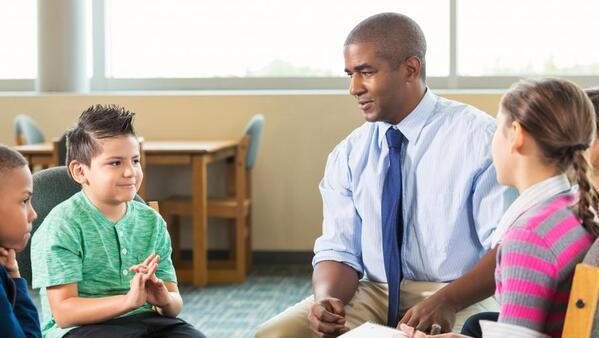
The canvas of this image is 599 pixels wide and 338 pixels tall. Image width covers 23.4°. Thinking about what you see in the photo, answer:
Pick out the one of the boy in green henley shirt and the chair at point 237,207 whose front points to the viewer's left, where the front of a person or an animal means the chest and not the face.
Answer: the chair

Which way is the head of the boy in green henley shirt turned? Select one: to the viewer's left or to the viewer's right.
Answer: to the viewer's right

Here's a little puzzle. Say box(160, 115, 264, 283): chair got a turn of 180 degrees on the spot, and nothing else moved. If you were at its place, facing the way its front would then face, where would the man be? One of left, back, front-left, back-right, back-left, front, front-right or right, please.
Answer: right

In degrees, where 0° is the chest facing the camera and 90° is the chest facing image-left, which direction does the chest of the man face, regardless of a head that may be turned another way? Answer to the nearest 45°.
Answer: approximately 45°

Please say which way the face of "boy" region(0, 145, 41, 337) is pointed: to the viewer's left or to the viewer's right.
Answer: to the viewer's right

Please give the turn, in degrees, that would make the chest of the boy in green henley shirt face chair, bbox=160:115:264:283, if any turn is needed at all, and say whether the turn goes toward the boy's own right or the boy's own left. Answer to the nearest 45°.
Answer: approximately 135° to the boy's own left

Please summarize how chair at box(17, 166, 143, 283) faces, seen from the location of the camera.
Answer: facing the viewer and to the right of the viewer

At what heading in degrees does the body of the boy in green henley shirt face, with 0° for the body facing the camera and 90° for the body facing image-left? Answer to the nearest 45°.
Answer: approximately 315°

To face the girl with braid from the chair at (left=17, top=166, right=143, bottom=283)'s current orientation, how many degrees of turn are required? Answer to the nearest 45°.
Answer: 0° — it already faces them

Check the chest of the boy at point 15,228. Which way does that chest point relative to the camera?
to the viewer's right

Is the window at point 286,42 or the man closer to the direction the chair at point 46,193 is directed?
the man

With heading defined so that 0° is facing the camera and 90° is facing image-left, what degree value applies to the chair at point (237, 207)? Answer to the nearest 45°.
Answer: approximately 90°
